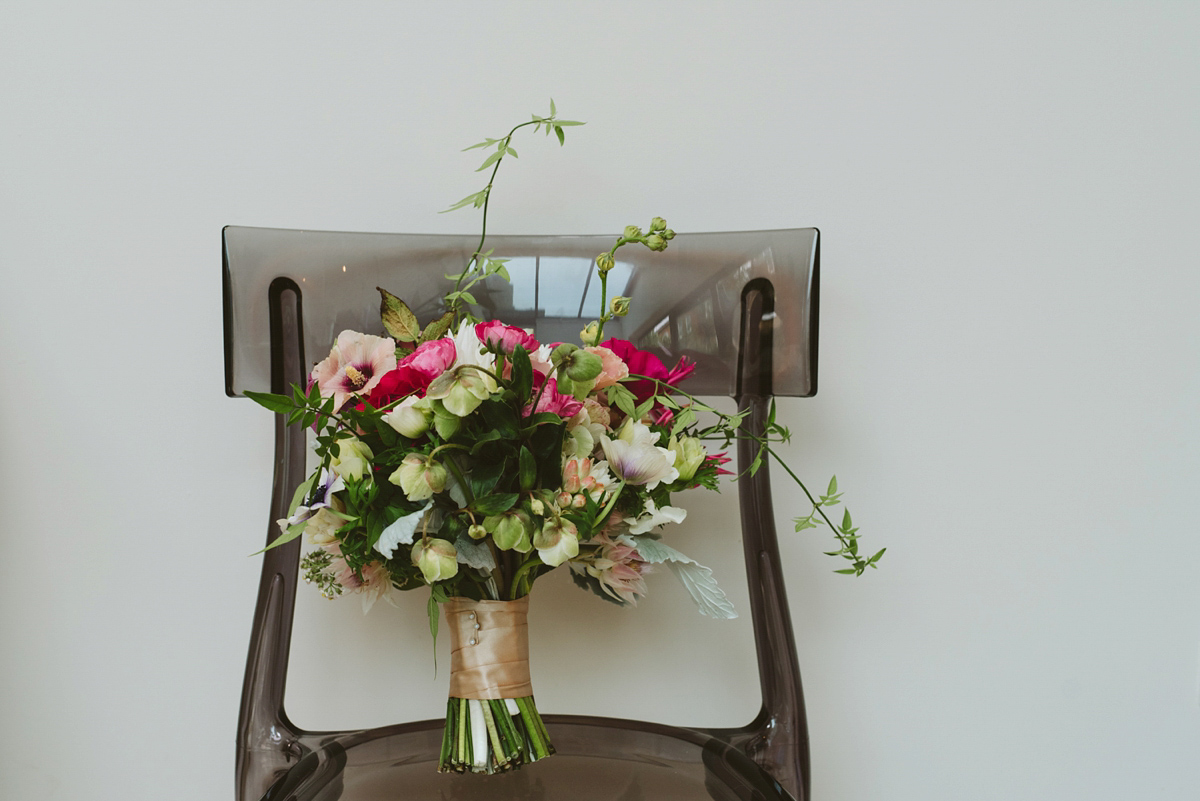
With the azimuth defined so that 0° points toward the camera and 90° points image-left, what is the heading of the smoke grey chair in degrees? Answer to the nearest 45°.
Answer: approximately 0°
